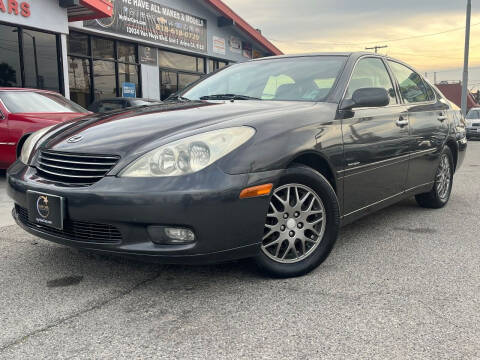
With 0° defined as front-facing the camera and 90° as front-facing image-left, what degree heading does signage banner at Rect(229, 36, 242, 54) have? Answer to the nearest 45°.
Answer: approximately 315°

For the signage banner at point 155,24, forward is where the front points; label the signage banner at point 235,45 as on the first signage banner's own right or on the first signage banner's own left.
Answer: on the first signage banner's own left

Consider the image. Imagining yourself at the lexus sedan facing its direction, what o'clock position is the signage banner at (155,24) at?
The signage banner is roughly at 4 o'clock from the lexus sedan.

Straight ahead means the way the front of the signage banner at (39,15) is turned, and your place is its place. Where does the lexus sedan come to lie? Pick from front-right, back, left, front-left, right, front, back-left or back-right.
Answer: front-right

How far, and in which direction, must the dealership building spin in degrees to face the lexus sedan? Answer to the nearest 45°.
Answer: approximately 45° to its right

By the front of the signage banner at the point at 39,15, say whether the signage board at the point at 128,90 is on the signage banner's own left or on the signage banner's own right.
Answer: on the signage banner's own left

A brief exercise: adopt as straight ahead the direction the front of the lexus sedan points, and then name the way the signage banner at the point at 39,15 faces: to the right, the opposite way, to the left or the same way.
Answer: to the left

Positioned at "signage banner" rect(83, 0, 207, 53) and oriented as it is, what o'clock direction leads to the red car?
The red car is roughly at 2 o'clock from the signage banner.

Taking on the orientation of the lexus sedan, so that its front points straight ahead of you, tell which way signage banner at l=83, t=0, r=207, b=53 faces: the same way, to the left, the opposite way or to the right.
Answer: to the left

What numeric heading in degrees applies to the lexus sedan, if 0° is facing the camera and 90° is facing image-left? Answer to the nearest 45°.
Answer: approximately 45°
